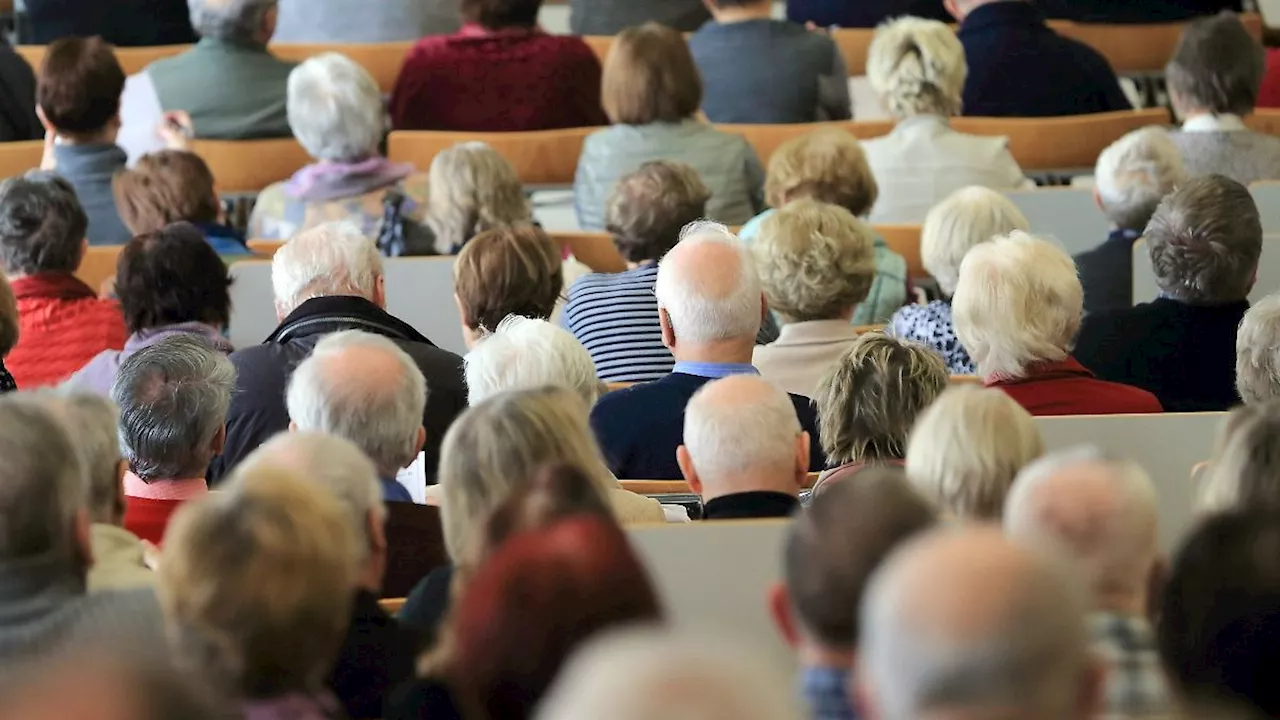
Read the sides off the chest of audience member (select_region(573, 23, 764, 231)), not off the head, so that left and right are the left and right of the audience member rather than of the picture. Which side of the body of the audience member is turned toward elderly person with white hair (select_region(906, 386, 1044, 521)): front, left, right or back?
back

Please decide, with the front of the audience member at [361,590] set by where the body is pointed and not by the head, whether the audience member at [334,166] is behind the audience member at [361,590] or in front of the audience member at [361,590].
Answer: in front

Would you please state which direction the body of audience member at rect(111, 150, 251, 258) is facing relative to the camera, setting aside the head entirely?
away from the camera

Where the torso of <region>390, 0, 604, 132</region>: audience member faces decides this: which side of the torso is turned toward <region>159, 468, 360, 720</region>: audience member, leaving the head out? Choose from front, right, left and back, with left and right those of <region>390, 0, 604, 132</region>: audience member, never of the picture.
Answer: back

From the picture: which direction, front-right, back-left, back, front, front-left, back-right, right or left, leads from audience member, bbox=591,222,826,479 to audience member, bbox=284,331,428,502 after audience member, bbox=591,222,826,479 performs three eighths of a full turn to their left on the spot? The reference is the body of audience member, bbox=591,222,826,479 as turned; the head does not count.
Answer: front

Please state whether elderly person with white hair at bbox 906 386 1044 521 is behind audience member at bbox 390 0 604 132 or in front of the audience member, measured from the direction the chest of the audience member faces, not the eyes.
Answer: behind

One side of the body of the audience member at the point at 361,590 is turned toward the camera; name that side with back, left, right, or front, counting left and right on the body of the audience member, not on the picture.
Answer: back

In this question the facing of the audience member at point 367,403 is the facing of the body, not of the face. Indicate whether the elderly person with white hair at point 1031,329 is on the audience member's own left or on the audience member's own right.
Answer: on the audience member's own right

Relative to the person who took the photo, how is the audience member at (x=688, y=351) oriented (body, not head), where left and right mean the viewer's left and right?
facing away from the viewer

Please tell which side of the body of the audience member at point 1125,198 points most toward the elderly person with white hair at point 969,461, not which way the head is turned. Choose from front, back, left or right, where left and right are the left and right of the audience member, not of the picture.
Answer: back

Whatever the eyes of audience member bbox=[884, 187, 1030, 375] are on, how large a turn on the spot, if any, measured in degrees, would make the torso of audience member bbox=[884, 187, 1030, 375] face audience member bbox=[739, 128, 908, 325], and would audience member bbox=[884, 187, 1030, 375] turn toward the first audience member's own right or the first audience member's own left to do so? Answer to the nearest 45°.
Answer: approximately 45° to the first audience member's own left

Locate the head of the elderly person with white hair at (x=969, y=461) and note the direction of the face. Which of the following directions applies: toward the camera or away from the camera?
away from the camera

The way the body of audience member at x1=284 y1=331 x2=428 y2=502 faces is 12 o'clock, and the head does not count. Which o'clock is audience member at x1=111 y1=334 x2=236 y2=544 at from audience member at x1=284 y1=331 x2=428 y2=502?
audience member at x1=111 y1=334 x2=236 y2=544 is roughly at 10 o'clock from audience member at x1=284 y1=331 x2=428 y2=502.

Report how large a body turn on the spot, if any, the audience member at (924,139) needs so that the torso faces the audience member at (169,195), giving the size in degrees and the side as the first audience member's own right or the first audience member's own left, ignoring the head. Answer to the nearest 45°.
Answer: approximately 135° to the first audience member's own left

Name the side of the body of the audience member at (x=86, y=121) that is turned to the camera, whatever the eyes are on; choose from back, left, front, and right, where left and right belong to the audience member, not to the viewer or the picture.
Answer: back
